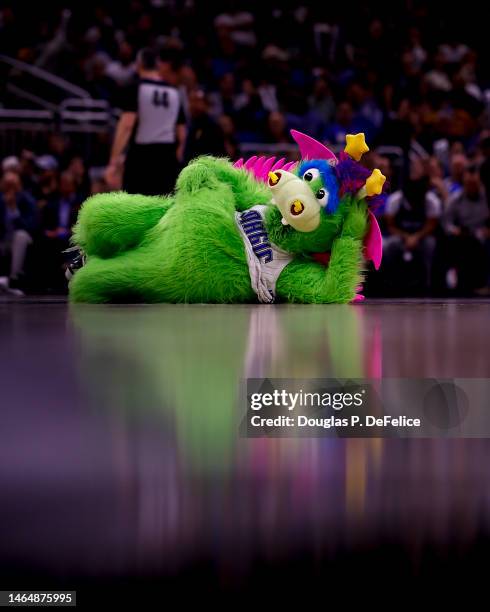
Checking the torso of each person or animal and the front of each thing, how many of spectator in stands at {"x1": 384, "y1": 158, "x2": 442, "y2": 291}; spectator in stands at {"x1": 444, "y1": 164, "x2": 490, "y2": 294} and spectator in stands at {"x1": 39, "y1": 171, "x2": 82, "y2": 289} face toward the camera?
3

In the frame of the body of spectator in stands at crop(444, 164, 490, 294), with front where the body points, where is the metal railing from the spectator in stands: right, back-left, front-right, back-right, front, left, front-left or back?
right

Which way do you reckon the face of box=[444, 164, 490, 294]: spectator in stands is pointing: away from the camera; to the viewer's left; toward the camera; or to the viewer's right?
toward the camera

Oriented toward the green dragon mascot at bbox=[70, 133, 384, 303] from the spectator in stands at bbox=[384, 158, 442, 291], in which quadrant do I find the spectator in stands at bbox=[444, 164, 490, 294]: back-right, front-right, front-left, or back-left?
back-left

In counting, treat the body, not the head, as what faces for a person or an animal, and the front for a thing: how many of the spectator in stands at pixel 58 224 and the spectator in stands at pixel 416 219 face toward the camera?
2

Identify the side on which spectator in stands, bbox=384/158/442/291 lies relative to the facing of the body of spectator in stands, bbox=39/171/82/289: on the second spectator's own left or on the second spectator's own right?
on the second spectator's own left

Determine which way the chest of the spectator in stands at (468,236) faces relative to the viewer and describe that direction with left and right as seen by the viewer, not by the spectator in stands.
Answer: facing the viewer

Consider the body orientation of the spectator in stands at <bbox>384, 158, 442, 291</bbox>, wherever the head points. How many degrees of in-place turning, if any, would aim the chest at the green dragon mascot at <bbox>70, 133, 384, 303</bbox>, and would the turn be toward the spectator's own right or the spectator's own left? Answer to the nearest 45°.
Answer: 0° — they already face it

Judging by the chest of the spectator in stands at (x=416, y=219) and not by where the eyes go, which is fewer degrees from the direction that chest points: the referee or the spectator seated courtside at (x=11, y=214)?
the referee

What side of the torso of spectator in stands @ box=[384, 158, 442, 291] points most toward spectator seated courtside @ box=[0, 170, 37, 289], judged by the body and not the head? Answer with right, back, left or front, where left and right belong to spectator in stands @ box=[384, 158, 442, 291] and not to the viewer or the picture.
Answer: right

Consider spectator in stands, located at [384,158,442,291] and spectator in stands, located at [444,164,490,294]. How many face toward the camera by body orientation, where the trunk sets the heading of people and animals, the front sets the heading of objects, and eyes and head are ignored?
2

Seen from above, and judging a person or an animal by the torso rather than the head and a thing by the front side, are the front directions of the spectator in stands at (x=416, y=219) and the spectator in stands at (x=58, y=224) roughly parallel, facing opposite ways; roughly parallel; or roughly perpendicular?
roughly parallel
